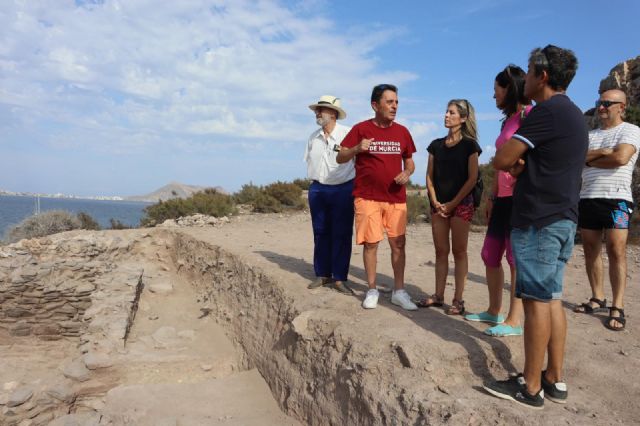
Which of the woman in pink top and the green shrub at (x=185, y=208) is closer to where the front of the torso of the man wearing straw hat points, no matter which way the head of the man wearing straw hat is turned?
the woman in pink top

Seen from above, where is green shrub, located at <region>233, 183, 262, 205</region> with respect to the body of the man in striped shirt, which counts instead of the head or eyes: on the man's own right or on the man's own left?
on the man's own right

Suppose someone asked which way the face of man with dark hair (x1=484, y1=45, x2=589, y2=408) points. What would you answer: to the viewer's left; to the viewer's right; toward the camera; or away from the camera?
to the viewer's left

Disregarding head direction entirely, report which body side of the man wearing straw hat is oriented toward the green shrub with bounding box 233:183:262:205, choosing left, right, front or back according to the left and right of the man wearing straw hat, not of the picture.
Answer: back

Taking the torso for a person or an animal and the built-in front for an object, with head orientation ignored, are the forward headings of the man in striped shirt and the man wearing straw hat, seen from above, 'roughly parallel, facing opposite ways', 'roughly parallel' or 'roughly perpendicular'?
roughly parallel

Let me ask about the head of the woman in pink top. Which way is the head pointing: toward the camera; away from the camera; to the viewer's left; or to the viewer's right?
to the viewer's left

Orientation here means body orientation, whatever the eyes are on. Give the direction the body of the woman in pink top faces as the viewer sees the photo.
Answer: to the viewer's left

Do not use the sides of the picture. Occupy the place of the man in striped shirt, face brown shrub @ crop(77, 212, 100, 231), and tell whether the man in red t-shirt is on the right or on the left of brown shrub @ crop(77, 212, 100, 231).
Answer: left

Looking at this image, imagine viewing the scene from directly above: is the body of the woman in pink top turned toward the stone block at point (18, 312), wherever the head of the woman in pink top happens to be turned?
yes

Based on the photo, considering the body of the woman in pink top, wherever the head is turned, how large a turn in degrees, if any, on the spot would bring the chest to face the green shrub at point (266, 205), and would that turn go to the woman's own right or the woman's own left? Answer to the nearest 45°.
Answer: approximately 45° to the woman's own right

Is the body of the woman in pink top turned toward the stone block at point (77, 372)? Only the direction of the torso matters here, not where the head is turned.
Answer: yes

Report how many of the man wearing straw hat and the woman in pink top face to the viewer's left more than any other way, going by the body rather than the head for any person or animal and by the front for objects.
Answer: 1

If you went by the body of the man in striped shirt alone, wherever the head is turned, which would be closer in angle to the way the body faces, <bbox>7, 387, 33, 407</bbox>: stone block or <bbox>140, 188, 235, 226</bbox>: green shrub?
the stone block

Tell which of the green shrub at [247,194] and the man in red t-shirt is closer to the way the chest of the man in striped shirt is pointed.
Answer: the man in red t-shirt

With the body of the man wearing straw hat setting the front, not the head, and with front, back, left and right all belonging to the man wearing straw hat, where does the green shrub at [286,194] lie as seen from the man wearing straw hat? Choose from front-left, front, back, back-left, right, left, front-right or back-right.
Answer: back

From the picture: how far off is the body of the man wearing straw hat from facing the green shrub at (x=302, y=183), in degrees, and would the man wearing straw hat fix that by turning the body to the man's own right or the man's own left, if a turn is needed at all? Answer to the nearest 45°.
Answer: approximately 180°

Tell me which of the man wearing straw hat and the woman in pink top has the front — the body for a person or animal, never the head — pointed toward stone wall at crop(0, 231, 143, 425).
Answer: the woman in pink top
